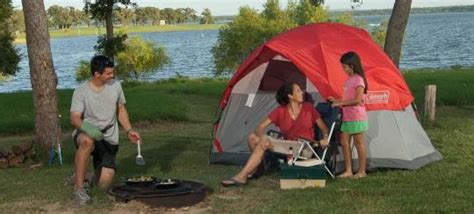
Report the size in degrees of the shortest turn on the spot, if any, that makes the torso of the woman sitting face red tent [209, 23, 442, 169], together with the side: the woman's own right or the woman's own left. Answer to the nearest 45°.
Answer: approximately 180°

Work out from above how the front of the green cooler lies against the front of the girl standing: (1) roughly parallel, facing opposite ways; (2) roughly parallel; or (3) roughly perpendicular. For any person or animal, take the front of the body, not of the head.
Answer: roughly perpendicular

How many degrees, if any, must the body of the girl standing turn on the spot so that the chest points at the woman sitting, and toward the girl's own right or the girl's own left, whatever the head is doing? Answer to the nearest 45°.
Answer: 0° — they already face them

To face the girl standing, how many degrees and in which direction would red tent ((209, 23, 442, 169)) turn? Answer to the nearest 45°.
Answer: approximately 45° to its left

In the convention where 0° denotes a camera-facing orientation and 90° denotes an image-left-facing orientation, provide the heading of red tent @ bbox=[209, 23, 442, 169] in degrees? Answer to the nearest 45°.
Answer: approximately 45°

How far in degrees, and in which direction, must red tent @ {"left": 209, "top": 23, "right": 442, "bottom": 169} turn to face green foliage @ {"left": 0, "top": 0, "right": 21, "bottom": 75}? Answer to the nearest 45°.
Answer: approximately 90° to its right

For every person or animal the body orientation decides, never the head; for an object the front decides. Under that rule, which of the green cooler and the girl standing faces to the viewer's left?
the girl standing

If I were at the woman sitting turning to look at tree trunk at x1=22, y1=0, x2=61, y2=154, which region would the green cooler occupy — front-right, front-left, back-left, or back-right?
back-left

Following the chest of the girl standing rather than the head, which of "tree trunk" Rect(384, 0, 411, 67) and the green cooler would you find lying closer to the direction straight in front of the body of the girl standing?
the green cooler

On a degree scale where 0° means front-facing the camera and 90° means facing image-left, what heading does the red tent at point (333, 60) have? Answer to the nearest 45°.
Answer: approximately 45°

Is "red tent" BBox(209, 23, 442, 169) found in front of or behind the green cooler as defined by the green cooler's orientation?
behind

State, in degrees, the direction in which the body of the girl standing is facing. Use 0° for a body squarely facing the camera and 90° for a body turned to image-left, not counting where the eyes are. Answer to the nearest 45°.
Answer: approximately 90°

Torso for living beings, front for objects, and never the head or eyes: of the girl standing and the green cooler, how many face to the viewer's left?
1
